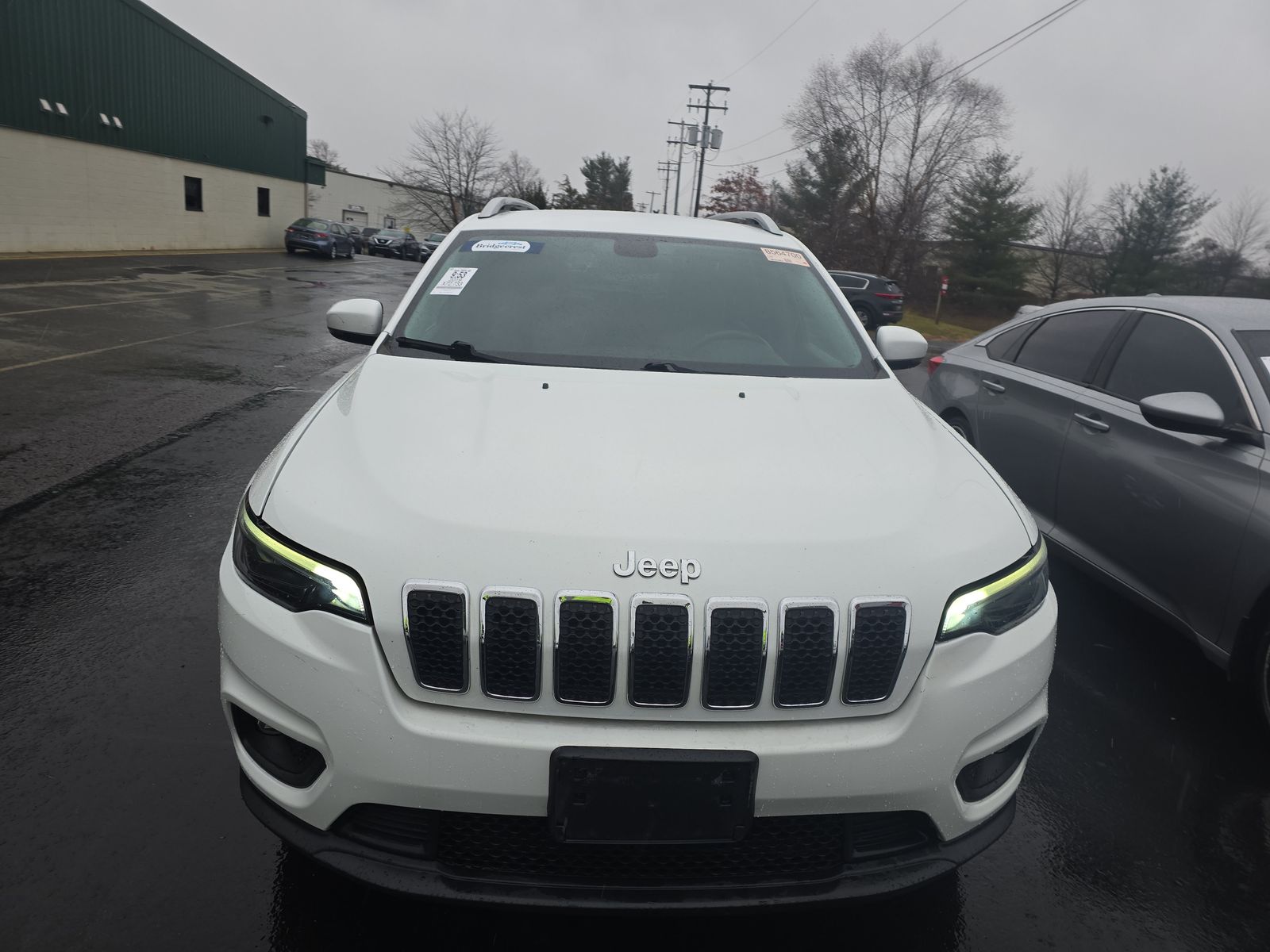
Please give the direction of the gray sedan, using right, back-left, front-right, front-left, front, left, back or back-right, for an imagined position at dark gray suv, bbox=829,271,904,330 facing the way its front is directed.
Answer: back-left

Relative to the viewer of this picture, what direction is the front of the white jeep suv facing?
facing the viewer

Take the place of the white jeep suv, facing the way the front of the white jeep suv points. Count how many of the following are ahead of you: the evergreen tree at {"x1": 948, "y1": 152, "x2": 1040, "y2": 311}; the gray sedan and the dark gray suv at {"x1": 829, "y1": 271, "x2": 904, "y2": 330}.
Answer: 0

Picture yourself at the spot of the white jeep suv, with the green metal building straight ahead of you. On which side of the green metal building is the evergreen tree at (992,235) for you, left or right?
right

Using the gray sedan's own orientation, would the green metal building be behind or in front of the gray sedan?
behind

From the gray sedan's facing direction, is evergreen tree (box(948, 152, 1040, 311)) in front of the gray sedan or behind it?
behind

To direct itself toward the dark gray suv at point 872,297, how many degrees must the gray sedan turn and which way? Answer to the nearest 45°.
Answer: approximately 135° to its left

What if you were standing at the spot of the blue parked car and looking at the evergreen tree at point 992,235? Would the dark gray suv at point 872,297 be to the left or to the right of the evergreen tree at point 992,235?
right

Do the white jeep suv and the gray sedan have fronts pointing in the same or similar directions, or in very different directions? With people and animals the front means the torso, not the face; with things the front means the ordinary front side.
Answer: same or similar directions

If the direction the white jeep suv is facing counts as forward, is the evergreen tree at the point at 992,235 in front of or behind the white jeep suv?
behind

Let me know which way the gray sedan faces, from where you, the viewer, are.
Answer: facing the viewer and to the right of the viewer

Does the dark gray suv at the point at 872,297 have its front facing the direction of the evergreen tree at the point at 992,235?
no

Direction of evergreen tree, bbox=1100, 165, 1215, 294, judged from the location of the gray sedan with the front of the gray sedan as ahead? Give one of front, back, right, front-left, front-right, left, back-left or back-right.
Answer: back-left

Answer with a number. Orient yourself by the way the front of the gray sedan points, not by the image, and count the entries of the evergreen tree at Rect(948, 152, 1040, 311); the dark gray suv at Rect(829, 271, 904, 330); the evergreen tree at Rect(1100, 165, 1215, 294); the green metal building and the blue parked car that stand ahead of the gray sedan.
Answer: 0

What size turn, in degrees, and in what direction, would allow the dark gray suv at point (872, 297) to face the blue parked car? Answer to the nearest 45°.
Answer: approximately 45° to its left

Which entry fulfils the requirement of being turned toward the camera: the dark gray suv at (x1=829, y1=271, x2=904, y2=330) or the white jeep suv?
the white jeep suv

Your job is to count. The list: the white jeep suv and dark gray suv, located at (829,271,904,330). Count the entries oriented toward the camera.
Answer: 1

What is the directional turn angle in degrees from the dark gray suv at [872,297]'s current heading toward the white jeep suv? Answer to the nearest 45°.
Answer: approximately 135° to its left

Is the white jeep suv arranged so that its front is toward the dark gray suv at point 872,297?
no

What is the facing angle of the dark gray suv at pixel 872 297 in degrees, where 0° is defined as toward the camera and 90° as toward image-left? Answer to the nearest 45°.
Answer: approximately 135°
